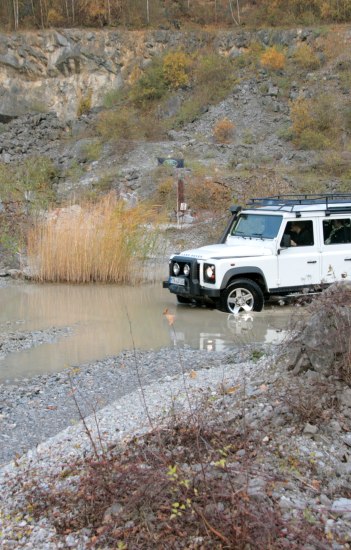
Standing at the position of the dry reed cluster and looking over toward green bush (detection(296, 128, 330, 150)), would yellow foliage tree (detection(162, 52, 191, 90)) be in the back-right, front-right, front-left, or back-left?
front-left

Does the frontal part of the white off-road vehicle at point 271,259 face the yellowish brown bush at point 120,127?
no

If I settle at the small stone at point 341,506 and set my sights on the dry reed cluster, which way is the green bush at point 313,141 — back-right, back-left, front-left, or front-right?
front-right

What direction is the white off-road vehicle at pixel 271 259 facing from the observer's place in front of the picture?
facing the viewer and to the left of the viewer

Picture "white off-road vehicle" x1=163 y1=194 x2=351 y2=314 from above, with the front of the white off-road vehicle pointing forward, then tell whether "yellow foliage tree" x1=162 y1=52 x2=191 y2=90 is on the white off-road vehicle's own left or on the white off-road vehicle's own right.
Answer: on the white off-road vehicle's own right

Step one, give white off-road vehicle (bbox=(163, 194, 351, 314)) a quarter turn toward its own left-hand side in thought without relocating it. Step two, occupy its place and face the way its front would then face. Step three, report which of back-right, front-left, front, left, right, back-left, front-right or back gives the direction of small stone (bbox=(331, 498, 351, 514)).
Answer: front-right

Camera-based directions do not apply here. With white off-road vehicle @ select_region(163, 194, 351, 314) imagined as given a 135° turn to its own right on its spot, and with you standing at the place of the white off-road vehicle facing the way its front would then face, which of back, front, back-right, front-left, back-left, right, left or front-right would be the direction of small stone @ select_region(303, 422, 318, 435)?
back

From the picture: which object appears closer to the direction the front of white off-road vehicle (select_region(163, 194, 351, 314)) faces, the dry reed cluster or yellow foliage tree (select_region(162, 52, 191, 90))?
the dry reed cluster

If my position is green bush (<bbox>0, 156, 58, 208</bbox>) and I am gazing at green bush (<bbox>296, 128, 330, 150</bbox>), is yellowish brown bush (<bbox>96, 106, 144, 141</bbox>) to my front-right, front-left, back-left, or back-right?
front-left

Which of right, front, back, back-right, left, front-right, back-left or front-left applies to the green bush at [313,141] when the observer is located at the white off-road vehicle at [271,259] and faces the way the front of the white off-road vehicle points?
back-right

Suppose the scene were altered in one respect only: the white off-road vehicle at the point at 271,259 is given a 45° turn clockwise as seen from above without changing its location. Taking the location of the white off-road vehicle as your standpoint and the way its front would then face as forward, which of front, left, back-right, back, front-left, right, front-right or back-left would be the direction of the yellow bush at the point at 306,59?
right

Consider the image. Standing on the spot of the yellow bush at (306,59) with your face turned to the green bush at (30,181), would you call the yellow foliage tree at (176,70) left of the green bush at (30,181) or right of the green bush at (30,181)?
right

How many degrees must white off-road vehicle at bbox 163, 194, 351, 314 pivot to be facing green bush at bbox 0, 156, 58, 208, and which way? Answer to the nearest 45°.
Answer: approximately 90° to its right
